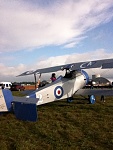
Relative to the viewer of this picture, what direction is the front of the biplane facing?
facing away from the viewer and to the right of the viewer
